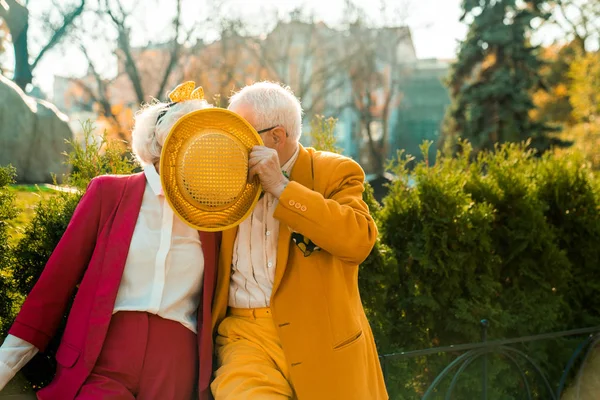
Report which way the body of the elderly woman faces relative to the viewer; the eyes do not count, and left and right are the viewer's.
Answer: facing the viewer and to the right of the viewer

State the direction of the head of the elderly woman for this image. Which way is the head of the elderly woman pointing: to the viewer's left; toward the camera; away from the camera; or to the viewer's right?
to the viewer's right

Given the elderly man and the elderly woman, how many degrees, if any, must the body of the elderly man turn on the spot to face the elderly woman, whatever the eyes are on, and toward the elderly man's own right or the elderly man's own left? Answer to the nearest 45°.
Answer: approximately 45° to the elderly man's own right

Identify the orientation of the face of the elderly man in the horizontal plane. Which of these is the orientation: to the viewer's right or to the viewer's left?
to the viewer's left

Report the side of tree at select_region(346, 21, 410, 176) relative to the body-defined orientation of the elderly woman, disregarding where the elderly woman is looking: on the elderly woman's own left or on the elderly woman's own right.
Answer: on the elderly woman's own left

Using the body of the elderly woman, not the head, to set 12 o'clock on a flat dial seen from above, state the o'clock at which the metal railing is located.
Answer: The metal railing is roughly at 10 o'clock from the elderly woman.

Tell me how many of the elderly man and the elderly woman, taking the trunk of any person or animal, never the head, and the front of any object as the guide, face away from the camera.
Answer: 0

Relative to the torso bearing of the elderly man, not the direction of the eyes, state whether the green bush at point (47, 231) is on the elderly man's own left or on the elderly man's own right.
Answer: on the elderly man's own right

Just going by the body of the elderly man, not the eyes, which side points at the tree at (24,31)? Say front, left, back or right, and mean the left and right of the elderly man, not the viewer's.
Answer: right

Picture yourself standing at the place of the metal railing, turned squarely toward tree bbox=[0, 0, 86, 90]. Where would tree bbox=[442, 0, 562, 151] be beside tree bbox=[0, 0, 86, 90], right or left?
right

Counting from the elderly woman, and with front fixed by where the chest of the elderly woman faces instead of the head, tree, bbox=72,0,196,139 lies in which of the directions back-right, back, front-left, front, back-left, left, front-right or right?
back-left

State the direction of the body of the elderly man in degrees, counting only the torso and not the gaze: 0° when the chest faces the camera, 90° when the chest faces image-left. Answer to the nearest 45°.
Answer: approximately 45°

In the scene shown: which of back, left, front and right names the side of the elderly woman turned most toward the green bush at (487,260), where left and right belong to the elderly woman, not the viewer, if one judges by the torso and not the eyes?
left
